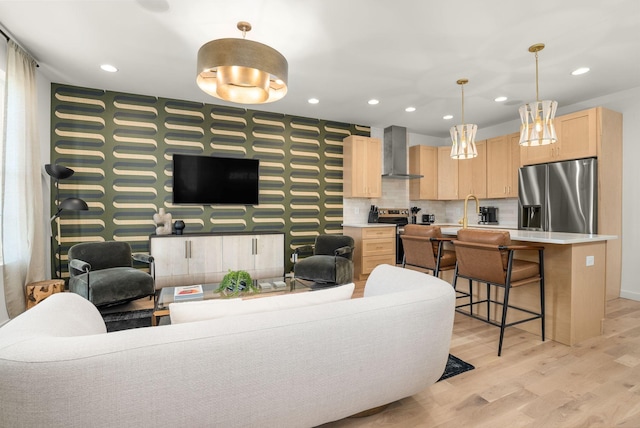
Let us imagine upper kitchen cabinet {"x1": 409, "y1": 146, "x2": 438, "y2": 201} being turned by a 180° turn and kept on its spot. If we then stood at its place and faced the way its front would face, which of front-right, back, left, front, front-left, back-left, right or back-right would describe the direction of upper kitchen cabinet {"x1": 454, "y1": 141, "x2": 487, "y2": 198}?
back-right

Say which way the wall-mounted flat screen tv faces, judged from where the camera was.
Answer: facing the viewer

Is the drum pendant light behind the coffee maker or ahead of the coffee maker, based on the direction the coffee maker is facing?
ahead

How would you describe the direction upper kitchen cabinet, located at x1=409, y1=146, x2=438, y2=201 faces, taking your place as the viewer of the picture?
facing the viewer and to the right of the viewer

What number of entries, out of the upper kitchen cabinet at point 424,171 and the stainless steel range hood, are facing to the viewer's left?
0

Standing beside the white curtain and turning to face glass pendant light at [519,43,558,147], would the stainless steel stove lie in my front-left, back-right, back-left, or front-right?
front-left

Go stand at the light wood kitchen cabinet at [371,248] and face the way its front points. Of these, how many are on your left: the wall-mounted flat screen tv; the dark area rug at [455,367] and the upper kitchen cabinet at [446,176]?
1

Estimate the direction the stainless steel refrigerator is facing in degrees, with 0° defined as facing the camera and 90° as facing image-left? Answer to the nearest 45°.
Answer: approximately 45°

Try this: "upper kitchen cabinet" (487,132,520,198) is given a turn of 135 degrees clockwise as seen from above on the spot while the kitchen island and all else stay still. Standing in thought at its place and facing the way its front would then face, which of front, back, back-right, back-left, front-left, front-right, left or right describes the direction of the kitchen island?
back

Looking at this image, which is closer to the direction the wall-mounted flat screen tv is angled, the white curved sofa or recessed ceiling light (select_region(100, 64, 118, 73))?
the white curved sofa

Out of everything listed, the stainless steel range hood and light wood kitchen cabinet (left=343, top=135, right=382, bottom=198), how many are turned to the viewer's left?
0
